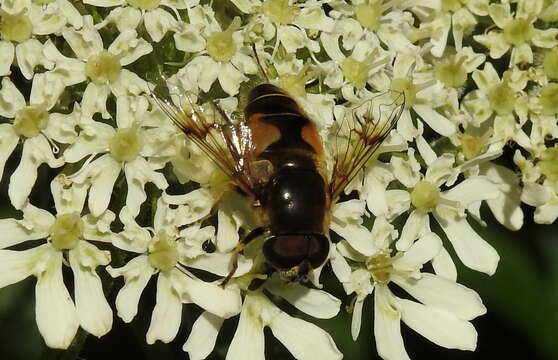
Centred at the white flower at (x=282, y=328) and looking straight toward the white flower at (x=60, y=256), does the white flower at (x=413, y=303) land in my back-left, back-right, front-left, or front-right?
back-right

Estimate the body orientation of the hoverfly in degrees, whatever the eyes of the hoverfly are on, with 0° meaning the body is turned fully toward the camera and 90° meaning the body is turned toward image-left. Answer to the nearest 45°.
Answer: approximately 0°

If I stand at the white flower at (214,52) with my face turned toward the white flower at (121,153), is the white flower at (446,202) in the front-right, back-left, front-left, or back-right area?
back-left

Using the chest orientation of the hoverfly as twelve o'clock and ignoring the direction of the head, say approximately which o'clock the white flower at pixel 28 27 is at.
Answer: The white flower is roughly at 4 o'clock from the hoverfly.

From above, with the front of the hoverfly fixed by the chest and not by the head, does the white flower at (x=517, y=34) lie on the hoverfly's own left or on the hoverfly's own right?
on the hoverfly's own left

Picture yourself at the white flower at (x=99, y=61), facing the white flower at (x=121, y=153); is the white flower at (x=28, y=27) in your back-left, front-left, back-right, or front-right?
back-right

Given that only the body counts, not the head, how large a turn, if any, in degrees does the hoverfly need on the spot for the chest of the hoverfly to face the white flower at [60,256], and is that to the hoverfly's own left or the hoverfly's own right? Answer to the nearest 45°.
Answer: approximately 90° to the hoverfly's own right

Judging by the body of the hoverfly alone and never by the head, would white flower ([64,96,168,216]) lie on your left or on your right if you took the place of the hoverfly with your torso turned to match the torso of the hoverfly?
on your right

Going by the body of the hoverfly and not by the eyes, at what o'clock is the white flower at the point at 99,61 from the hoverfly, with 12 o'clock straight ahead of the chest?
The white flower is roughly at 4 o'clock from the hoverfly.
